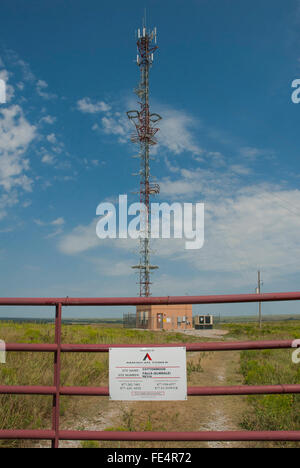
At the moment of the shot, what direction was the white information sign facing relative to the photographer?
facing the viewer

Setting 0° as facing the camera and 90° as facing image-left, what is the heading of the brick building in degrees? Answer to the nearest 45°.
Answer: approximately 0°

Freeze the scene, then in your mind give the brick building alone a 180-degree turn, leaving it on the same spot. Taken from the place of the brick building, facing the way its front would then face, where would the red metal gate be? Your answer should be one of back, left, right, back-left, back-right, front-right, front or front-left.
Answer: back

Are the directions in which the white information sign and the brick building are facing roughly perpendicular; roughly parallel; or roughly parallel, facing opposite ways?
roughly parallel

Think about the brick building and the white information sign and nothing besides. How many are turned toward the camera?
2

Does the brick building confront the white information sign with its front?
yes

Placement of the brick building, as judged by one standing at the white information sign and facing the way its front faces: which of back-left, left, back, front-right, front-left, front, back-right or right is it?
back
